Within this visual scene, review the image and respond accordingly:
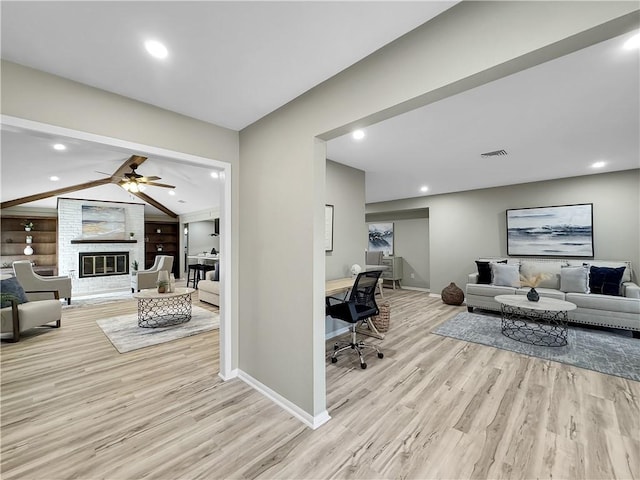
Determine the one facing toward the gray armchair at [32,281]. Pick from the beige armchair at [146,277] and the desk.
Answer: the beige armchair

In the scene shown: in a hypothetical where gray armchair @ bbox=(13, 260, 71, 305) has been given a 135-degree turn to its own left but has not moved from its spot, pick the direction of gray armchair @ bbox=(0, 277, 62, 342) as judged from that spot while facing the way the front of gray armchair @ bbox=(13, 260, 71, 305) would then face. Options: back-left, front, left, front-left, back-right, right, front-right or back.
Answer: back-left

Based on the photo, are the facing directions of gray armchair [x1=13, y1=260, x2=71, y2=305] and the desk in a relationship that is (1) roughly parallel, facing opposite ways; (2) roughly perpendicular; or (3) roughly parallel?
roughly perpendicular

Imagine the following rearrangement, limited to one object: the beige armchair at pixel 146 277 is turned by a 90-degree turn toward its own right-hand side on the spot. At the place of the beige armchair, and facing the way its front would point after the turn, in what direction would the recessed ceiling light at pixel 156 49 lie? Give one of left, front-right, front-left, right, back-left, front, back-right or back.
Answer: back-left

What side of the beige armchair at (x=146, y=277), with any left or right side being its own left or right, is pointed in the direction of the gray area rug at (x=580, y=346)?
left

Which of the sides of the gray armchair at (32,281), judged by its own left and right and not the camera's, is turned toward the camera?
right

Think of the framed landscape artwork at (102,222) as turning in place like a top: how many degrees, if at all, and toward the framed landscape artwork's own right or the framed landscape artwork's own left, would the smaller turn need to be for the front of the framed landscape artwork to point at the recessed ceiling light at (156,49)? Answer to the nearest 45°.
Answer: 0° — it already faces it

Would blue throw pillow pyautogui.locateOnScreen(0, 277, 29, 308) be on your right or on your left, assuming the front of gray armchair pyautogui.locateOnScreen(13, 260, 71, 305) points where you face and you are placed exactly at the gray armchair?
on your right

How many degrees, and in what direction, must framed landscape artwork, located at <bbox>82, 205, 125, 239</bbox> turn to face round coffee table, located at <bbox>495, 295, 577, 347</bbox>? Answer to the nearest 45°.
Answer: approximately 45° to its left

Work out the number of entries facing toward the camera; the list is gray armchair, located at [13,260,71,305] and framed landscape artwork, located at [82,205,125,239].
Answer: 1

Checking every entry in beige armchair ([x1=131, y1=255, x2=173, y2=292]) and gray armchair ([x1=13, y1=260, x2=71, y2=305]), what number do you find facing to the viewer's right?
1

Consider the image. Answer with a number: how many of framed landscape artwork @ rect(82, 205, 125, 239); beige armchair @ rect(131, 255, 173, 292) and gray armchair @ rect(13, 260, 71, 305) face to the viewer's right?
1

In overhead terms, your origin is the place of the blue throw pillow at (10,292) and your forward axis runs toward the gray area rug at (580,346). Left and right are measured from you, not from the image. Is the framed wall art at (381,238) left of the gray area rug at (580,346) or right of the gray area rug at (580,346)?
left
